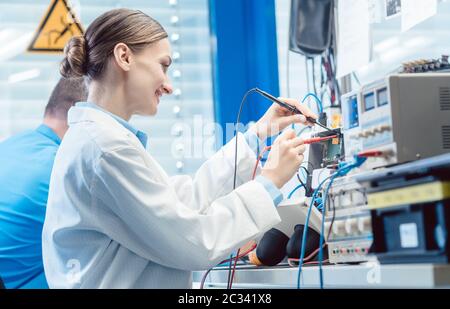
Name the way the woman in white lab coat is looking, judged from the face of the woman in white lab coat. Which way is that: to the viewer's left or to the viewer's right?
to the viewer's right

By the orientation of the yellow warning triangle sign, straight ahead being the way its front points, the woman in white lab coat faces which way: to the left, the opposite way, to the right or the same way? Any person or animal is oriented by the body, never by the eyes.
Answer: to the left

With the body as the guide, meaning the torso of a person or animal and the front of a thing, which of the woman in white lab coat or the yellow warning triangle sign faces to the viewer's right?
the woman in white lab coat

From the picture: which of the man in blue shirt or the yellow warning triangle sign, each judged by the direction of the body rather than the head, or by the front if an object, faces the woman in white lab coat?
the yellow warning triangle sign

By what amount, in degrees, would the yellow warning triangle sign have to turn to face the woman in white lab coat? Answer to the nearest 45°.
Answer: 0° — it already faces them

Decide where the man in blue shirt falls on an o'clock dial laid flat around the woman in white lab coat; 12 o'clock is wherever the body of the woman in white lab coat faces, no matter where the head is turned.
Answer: The man in blue shirt is roughly at 8 o'clock from the woman in white lab coat.

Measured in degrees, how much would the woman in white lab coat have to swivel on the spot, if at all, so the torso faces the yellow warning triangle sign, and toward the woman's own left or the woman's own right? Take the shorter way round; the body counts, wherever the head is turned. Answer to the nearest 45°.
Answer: approximately 90° to the woman's own left

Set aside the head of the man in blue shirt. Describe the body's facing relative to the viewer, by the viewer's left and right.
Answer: facing away from the viewer and to the right of the viewer

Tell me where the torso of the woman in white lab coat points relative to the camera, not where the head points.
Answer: to the viewer's right
